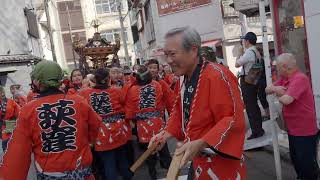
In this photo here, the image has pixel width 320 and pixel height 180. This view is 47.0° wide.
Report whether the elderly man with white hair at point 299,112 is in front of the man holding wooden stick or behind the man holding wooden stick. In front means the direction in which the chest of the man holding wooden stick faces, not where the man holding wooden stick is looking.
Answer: behind

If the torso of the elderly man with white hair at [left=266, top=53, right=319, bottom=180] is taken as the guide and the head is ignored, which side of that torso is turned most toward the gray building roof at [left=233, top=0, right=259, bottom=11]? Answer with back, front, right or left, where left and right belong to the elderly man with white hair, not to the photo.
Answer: right

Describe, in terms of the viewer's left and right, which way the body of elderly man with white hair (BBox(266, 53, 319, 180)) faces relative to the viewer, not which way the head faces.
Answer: facing to the left of the viewer

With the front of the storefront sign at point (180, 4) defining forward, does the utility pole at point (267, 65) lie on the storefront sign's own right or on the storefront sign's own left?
on the storefront sign's own left

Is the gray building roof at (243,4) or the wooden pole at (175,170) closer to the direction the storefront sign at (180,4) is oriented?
the wooden pole

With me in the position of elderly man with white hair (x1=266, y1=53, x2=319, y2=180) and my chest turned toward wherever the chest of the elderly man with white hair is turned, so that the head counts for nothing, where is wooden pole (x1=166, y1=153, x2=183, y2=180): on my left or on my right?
on my left

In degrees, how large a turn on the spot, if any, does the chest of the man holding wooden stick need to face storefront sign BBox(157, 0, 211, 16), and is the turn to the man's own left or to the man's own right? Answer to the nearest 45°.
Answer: approximately 135° to the man's own right

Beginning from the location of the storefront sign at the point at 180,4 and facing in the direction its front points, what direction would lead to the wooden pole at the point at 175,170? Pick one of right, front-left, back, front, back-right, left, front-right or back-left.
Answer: front-left

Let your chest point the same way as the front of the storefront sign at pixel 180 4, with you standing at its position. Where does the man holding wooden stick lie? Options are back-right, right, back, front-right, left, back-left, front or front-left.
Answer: front-left
